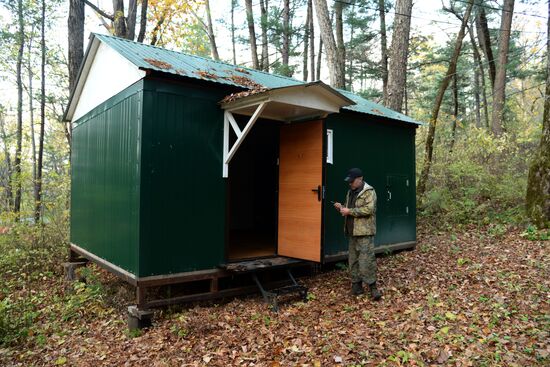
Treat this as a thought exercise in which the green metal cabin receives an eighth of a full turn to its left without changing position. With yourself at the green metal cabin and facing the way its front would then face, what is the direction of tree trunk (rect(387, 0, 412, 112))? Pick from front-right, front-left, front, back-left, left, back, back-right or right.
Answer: front-left

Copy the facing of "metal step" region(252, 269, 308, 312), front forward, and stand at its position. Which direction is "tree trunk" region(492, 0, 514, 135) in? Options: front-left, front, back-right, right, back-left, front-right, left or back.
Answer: left

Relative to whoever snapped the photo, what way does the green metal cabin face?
facing the viewer and to the right of the viewer

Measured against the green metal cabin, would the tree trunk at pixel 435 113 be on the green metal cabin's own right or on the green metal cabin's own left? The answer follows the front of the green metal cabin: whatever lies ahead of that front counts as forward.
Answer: on the green metal cabin's own left

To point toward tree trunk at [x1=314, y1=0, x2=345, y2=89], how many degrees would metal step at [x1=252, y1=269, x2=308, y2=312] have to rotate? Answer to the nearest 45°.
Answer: approximately 135° to its left

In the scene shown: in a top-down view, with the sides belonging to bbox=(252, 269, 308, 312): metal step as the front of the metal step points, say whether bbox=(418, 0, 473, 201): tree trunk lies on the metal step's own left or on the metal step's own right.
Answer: on the metal step's own left

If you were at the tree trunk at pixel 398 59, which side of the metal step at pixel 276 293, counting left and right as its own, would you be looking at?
left

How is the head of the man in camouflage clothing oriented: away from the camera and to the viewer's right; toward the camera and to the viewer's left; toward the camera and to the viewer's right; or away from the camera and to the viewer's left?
toward the camera and to the viewer's left

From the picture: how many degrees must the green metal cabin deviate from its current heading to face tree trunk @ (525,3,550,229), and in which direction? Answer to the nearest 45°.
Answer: approximately 45° to its left

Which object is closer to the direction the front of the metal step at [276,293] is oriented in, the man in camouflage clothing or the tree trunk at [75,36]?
the man in camouflage clothing
